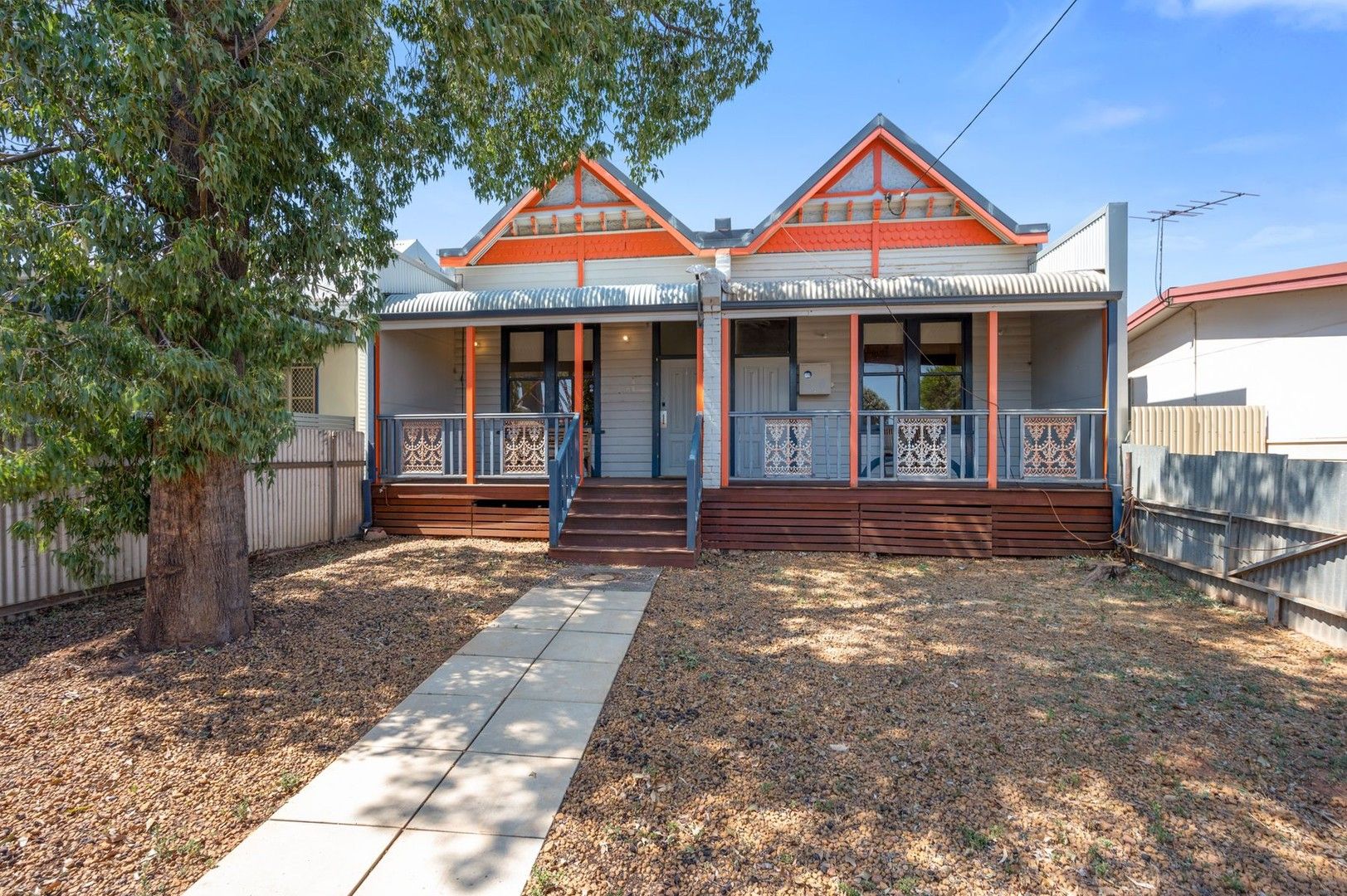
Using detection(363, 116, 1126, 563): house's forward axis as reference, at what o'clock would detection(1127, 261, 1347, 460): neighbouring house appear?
The neighbouring house is roughly at 9 o'clock from the house.

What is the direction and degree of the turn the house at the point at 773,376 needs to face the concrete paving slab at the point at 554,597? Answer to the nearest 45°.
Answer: approximately 45° to its right

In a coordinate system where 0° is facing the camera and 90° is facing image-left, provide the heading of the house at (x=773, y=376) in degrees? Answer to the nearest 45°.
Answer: approximately 0°

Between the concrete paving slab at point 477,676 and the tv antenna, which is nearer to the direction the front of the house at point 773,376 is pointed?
the concrete paving slab

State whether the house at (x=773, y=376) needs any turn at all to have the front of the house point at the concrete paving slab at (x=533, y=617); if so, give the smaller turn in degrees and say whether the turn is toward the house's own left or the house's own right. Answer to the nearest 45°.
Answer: approximately 45° to the house's own right

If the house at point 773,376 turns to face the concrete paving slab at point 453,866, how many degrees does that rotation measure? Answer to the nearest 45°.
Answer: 0° — it already faces it

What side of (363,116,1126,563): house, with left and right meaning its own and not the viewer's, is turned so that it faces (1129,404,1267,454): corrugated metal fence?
left

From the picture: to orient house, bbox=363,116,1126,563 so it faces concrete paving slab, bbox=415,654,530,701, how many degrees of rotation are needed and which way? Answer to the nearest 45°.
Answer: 0° — it already faces it

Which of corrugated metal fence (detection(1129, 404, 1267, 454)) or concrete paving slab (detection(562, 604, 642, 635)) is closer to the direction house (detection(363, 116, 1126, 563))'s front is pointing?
the concrete paving slab
